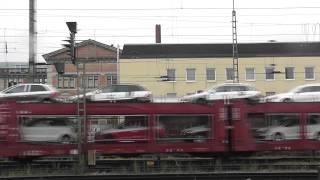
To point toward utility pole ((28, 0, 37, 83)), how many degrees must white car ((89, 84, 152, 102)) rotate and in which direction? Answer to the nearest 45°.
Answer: approximately 45° to its right

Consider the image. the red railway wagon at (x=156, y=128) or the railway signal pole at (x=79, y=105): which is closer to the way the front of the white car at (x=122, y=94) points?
the railway signal pole

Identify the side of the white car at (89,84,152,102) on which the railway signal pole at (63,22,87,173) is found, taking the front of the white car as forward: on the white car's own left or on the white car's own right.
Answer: on the white car's own left

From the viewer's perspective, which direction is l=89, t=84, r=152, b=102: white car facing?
to the viewer's left

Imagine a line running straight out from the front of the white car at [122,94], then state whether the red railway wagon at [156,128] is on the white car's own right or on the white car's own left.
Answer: on the white car's own left
